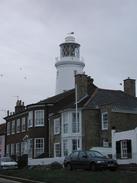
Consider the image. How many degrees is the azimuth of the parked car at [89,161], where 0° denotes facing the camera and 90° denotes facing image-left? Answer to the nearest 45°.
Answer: approximately 315°

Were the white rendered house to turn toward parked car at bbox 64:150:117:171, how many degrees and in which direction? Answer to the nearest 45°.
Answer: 0° — it already faces it

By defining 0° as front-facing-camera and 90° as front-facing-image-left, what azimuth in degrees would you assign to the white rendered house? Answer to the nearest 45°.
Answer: approximately 0°

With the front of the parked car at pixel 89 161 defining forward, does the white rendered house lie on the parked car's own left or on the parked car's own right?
on the parked car's own left
